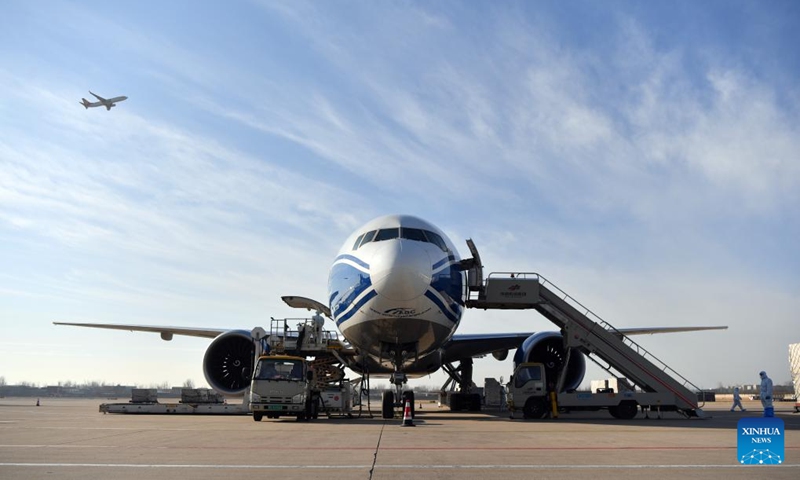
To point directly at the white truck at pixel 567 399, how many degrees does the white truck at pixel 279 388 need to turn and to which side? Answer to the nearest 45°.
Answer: approximately 90° to its left

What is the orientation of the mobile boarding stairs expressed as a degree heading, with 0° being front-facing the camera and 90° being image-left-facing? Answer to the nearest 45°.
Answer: approximately 90°

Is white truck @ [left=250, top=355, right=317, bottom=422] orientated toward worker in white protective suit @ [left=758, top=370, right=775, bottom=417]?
no

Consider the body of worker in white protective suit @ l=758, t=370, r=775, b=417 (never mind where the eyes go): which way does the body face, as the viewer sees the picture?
to the viewer's left

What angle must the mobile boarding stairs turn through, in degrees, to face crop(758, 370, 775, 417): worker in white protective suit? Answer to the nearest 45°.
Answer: approximately 180°

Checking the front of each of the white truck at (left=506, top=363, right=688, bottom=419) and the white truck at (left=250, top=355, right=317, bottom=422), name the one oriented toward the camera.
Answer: the white truck at (left=250, top=355, right=317, bottom=422)

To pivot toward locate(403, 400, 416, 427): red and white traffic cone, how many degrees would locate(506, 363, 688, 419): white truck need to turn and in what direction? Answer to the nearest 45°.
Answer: approximately 45° to its left

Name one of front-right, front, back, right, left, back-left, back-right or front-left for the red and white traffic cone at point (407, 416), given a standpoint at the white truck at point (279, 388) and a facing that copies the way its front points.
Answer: front-left

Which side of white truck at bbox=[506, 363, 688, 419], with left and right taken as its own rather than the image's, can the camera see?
left

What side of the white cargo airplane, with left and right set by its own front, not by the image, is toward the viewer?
front

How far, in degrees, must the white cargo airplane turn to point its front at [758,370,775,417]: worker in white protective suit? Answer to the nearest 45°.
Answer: approximately 90° to its left

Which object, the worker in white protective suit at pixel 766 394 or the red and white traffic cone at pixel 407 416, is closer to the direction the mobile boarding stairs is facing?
the red and white traffic cone

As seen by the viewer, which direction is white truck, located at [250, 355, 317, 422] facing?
toward the camera

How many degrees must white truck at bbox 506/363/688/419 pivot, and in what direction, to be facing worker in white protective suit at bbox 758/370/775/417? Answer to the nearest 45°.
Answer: approximately 180°

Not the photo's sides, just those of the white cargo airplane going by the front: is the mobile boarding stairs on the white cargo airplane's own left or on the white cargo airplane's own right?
on the white cargo airplane's own left

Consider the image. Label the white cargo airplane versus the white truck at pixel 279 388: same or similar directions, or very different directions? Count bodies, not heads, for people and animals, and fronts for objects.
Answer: same or similar directions
